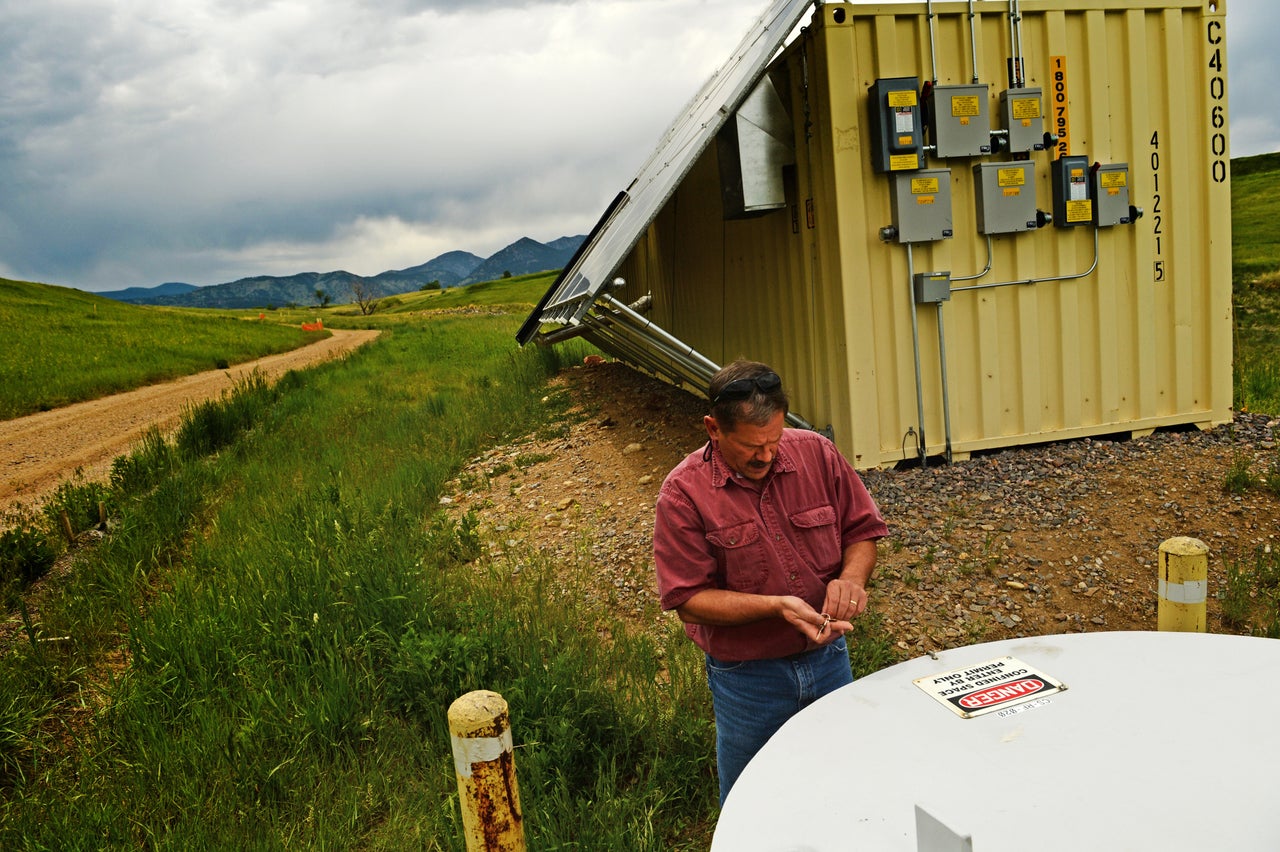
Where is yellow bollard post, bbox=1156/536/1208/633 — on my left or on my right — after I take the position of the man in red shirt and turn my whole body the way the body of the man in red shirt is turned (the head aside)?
on my left

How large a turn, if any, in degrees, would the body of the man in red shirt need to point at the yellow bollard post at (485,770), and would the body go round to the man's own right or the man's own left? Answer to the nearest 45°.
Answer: approximately 90° to the man's own right

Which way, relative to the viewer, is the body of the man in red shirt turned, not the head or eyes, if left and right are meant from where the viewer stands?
facing the viewer and to the right of the viewer

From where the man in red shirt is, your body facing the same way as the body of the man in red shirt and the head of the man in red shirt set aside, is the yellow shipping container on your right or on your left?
on your left

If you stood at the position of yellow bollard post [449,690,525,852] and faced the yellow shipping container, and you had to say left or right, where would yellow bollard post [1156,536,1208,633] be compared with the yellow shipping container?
right

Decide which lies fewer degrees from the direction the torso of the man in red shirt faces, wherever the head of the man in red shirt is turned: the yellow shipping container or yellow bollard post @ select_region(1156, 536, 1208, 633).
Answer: the yellow bollard post

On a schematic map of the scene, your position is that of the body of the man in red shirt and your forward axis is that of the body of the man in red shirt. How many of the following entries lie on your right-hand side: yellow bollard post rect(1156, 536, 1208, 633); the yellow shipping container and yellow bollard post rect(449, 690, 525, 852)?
1
